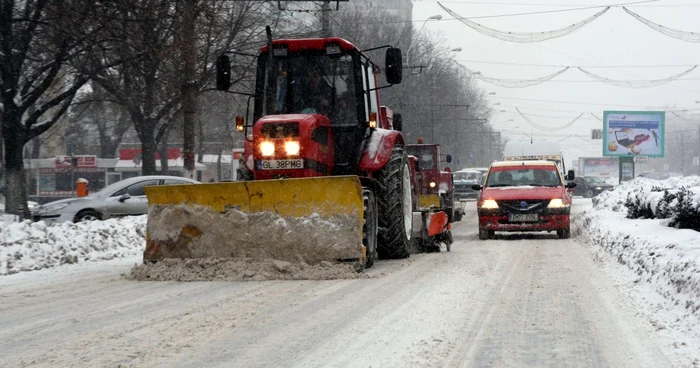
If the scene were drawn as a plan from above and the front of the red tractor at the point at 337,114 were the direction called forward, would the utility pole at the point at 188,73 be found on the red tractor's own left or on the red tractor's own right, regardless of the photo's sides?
on the red tractor's own right

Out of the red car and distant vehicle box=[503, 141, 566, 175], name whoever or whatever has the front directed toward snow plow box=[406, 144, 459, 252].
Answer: the distant vehicle

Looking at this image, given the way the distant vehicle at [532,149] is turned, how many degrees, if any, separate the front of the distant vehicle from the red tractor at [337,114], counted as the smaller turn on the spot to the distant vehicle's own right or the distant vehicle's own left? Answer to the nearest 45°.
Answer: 0° — it already faces it

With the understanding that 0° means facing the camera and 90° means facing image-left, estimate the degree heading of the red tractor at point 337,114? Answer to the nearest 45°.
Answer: approximately 45°

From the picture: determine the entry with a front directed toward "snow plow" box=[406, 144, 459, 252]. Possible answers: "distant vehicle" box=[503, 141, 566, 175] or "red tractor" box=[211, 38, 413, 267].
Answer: the distant vehicle

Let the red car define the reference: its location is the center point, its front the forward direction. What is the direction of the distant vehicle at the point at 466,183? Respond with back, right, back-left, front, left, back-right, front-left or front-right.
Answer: back

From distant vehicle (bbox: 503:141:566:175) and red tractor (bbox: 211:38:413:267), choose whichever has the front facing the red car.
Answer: the distant vehicle

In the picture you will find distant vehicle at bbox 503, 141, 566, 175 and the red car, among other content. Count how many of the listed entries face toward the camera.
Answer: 2

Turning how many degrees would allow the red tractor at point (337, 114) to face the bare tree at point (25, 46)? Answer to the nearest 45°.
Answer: approximately 90° to its right

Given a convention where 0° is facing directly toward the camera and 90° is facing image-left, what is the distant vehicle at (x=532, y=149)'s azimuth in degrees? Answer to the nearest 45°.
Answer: approximately 0°
